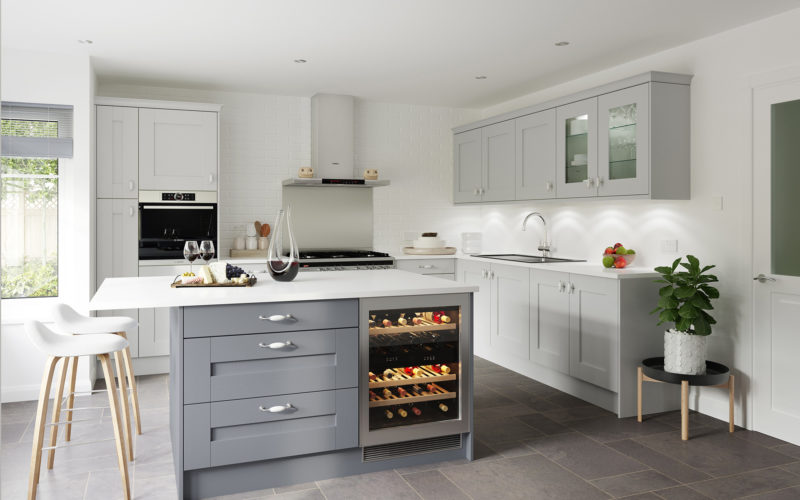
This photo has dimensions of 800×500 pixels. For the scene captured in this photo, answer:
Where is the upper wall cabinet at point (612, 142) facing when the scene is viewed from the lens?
facing the viewer and to the left of the viewer

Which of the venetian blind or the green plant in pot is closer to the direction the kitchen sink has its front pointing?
the venetian blind

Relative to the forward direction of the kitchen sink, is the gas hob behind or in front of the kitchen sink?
in front

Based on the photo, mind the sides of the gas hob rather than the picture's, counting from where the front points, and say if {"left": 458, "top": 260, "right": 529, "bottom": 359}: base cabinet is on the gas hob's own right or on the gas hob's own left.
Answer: on the gas hob's own left

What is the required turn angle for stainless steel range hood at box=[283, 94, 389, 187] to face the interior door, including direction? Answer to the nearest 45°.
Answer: approximately 45° to its left

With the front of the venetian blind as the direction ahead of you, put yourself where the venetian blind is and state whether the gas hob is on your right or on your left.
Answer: on your left

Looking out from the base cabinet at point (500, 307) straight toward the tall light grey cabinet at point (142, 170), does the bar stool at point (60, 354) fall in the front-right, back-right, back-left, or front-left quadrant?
front-left

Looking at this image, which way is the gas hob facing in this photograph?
toward the camera

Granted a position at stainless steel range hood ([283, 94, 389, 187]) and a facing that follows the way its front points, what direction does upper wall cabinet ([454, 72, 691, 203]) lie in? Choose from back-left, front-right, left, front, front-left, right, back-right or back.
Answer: front-left

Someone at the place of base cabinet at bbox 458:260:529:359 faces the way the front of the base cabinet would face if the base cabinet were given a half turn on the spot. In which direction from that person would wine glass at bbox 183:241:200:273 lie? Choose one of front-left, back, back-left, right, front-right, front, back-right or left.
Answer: back

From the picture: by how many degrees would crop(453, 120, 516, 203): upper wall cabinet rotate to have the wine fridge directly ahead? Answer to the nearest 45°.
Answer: approximately 45° to its left

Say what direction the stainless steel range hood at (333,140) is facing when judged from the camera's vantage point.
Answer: facing the viewer

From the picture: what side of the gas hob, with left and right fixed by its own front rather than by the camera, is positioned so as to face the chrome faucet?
left

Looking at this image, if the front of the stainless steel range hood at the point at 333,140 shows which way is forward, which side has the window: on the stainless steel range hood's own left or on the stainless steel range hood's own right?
on the stainless steel range hood's own right

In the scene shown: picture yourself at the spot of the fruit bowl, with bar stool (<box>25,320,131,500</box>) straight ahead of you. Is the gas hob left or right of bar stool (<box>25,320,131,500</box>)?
right

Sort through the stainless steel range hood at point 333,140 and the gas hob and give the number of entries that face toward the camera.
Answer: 2

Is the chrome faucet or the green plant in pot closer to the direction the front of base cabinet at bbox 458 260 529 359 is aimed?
the green plant in pot

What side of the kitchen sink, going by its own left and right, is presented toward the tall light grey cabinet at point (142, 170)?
front

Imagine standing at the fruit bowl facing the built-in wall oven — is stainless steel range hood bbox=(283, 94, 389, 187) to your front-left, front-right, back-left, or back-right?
front-right
